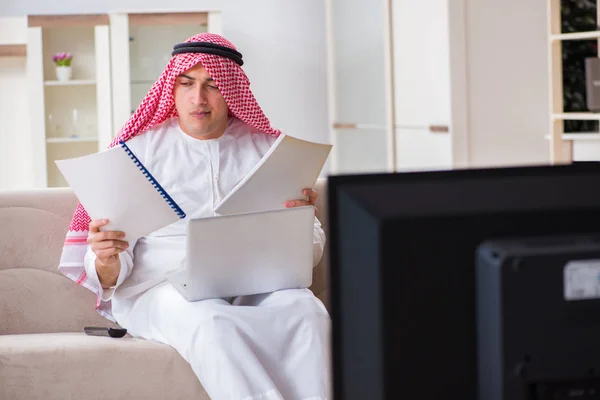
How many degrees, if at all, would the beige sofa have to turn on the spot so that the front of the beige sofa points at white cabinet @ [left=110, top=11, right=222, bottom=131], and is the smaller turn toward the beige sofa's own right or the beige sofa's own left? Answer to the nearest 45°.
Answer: approximately 180°

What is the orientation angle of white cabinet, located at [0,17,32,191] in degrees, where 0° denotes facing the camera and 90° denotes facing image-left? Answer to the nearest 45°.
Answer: approximately 0°

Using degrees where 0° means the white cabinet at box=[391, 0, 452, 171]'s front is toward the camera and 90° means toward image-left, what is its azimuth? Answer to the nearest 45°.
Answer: approximately 0°

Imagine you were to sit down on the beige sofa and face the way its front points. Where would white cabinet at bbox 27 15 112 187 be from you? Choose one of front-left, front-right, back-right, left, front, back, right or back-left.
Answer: back

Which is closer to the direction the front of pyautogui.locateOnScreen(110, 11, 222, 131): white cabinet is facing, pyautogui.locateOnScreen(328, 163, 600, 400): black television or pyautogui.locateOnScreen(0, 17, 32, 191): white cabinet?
the black television

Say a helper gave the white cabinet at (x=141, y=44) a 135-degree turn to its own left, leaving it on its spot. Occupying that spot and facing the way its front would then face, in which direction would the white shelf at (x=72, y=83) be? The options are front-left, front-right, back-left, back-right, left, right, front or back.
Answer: back-left
